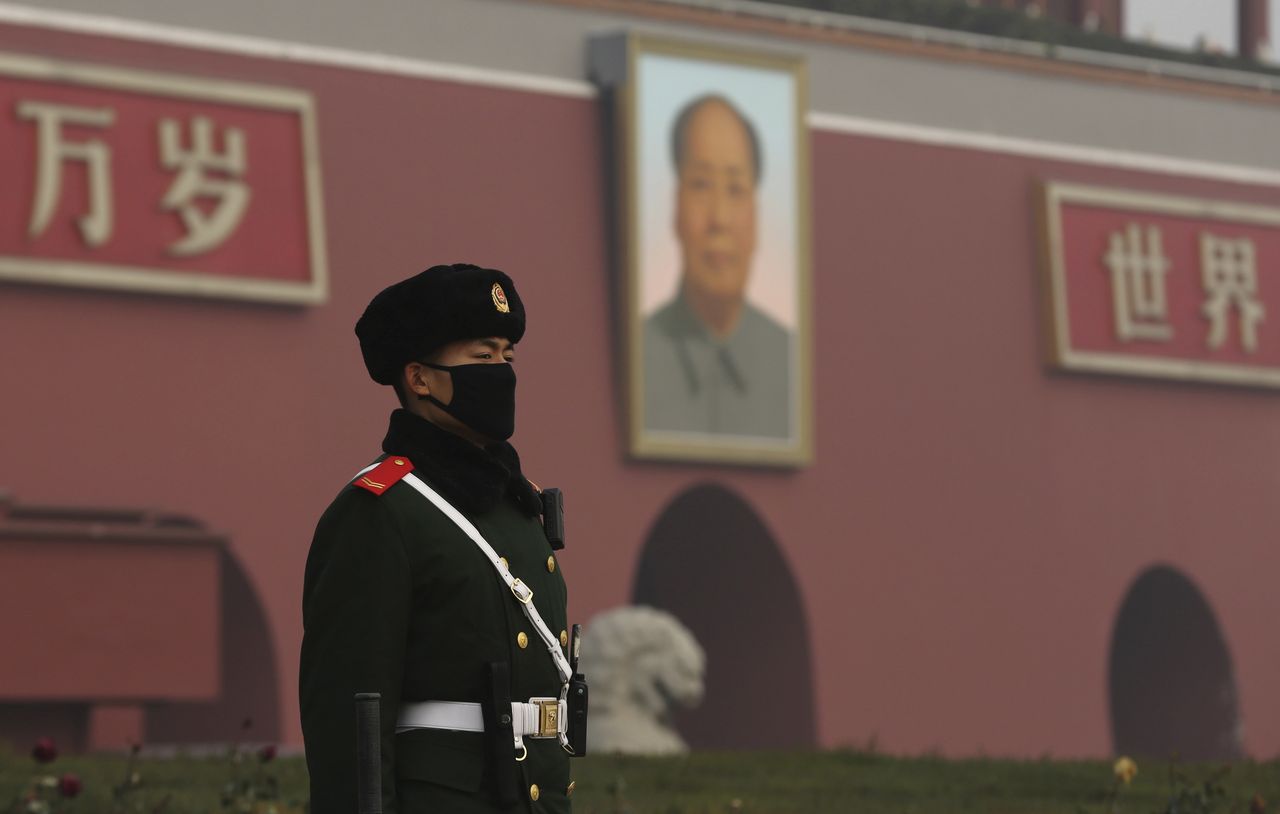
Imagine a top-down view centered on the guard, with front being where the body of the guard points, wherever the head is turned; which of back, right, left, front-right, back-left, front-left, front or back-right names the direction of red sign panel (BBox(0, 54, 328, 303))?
back-left

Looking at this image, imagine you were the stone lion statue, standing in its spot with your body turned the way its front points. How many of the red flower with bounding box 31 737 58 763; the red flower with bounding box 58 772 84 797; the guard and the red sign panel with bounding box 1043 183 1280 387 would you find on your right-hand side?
3

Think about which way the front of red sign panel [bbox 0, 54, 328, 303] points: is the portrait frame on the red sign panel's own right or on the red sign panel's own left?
on the red sign panel's own left

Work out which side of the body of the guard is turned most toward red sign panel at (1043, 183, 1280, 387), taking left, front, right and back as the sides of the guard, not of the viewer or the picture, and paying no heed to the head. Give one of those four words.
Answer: left

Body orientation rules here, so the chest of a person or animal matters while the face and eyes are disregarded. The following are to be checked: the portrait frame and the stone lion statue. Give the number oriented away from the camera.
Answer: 0

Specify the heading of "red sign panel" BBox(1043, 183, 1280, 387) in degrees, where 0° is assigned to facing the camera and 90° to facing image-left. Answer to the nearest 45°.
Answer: approximately 315°

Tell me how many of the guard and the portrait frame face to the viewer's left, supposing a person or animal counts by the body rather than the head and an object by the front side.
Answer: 0

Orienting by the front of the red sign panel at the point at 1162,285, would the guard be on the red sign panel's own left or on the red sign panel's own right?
on the red sign panel's own right

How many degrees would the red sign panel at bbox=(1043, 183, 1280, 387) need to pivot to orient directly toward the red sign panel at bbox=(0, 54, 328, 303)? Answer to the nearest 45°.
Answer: approximately 90° to its right

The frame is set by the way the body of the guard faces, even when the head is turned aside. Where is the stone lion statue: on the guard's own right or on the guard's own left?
on the guard's own left

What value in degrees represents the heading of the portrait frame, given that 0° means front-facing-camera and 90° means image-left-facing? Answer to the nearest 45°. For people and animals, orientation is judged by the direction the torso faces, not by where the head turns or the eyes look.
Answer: approximately 315°
